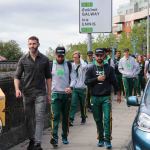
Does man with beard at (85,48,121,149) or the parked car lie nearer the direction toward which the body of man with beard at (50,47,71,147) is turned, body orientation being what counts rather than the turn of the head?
the parked car

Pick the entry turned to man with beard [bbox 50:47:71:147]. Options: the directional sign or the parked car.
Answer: the directional sign

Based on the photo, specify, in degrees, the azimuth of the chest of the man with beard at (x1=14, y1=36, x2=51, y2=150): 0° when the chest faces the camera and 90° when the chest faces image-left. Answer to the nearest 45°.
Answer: approximately 0°

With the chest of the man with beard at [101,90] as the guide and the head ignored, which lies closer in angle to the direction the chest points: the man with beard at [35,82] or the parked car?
the parked car

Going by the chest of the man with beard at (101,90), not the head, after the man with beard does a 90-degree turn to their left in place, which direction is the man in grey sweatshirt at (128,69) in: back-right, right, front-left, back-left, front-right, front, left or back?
left

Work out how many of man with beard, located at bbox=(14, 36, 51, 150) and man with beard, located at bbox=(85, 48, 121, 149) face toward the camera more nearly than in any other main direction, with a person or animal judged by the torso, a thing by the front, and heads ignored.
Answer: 2

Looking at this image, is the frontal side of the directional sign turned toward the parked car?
yes

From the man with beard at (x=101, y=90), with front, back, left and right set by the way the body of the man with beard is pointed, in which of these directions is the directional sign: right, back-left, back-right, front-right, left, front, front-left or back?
back
